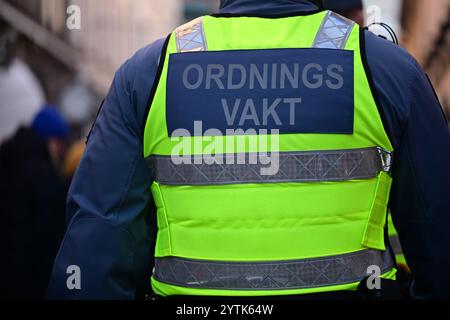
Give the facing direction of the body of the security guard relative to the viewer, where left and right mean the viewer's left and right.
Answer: facing away from the viewer

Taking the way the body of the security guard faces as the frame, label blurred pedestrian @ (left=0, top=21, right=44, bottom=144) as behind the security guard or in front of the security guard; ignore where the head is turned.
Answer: in front

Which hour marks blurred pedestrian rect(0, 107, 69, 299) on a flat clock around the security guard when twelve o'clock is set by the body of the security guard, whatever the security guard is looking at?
The blurred pedestrian is roughly at 11 o'clock from the security guard.
